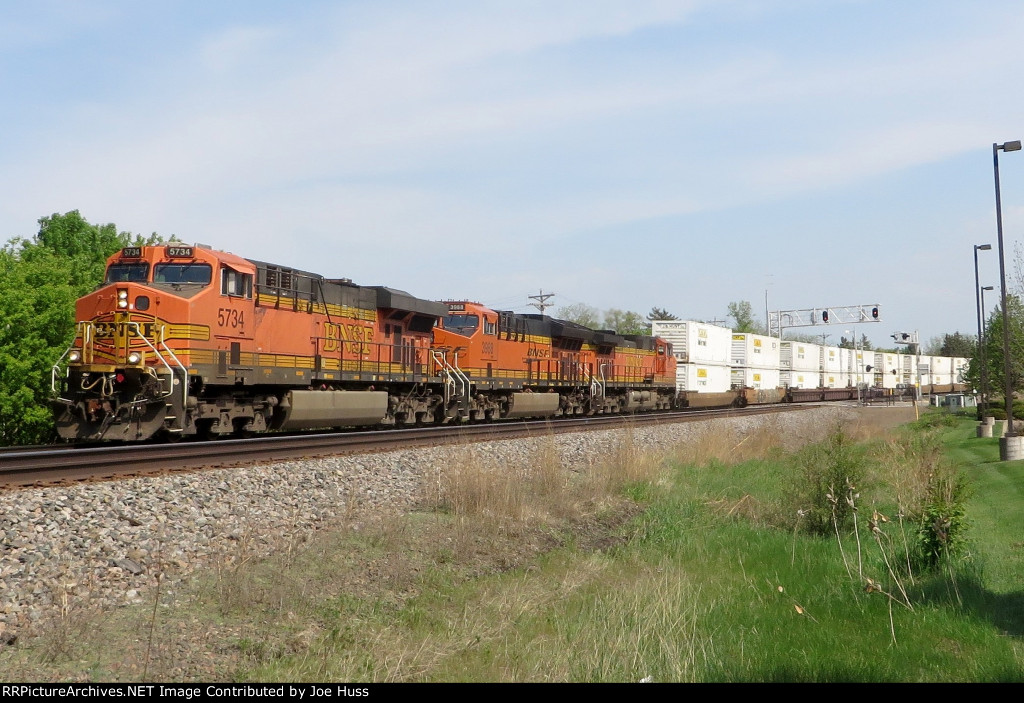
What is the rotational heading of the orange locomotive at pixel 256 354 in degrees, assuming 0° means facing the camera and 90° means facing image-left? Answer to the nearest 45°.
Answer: approximately 45°

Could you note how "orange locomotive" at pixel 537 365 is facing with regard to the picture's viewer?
facing the viewer and to the left of the viewer

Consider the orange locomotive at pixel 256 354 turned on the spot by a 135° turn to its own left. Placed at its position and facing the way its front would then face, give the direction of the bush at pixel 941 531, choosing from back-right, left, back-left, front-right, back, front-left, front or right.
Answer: front-right

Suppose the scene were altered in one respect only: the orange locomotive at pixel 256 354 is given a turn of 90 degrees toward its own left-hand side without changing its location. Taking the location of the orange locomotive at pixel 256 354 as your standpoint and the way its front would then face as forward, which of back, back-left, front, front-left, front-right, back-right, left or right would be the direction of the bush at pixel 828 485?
front

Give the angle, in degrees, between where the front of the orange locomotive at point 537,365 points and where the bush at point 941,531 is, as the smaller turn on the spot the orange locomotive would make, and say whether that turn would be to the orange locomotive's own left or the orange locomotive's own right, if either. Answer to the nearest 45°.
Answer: approximately 45° to the orange locomotive's own left

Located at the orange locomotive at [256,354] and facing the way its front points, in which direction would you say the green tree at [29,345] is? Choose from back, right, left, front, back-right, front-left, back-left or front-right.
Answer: right
